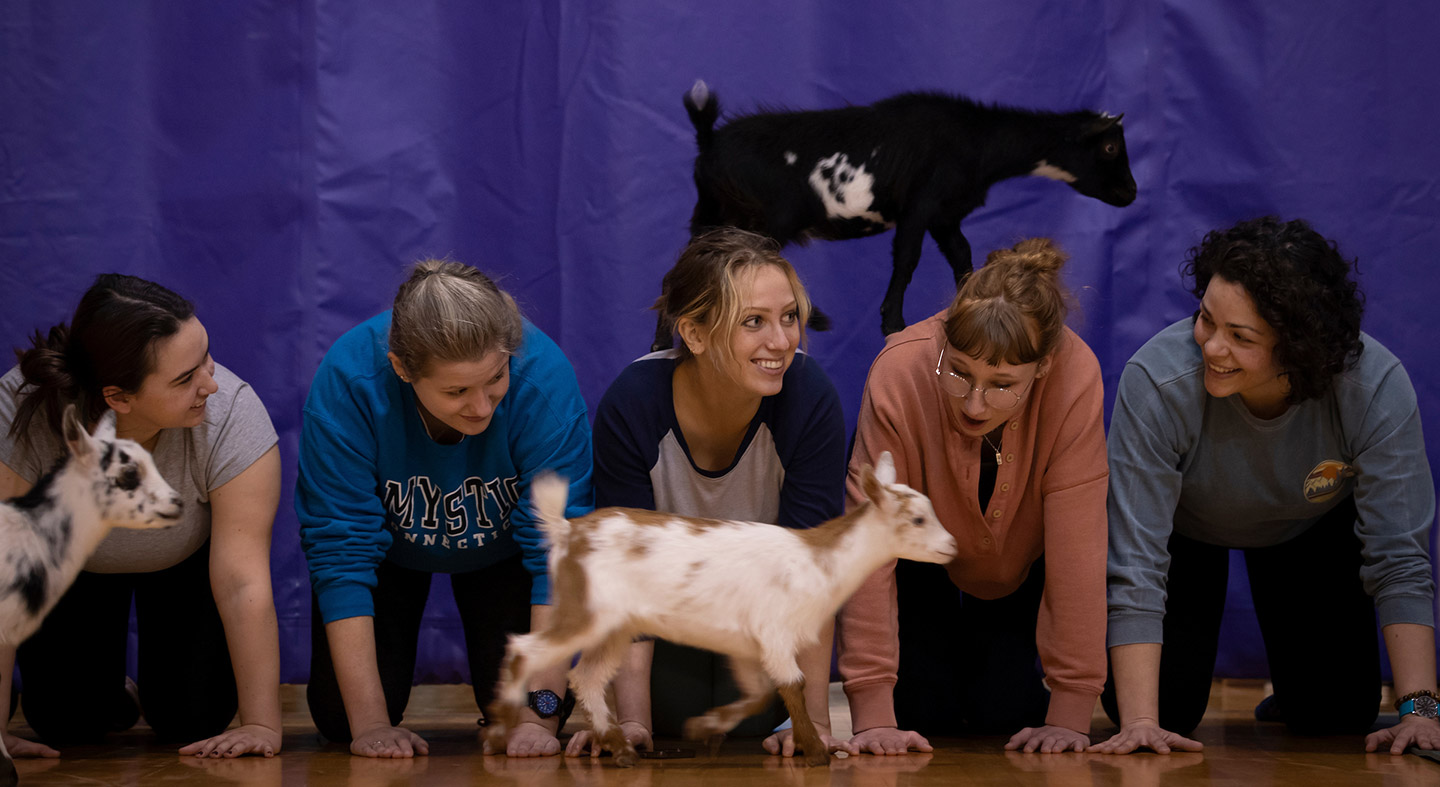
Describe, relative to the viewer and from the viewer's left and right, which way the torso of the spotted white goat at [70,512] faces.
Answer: facing to the right of the viewer

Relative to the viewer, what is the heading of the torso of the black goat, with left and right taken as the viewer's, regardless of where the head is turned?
facing to the right of the viewer

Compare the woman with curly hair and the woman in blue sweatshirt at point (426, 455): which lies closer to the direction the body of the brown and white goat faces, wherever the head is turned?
the woman with curly hair

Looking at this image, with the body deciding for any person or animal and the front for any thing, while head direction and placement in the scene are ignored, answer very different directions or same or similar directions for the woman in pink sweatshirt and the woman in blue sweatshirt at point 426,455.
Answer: same or similar directions

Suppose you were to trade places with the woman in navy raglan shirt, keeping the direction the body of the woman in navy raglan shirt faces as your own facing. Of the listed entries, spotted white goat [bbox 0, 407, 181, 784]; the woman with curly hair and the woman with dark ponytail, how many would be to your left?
1

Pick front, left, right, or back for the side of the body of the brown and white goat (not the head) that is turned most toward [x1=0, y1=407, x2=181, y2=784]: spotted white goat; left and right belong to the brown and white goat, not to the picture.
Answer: back

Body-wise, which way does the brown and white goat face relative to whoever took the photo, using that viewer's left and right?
facing to the right of the viewer

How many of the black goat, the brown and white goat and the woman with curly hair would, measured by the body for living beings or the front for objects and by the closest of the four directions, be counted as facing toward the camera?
1

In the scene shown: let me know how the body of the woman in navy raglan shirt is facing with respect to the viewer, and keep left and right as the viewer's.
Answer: facing the viewer

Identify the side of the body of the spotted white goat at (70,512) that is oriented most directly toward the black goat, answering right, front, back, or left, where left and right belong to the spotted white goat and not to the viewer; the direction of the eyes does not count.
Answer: front

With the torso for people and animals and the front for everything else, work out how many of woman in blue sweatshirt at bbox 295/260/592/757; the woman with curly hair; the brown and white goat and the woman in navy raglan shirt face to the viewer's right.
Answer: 1

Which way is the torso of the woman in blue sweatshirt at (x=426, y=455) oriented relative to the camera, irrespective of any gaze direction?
toward the camera
